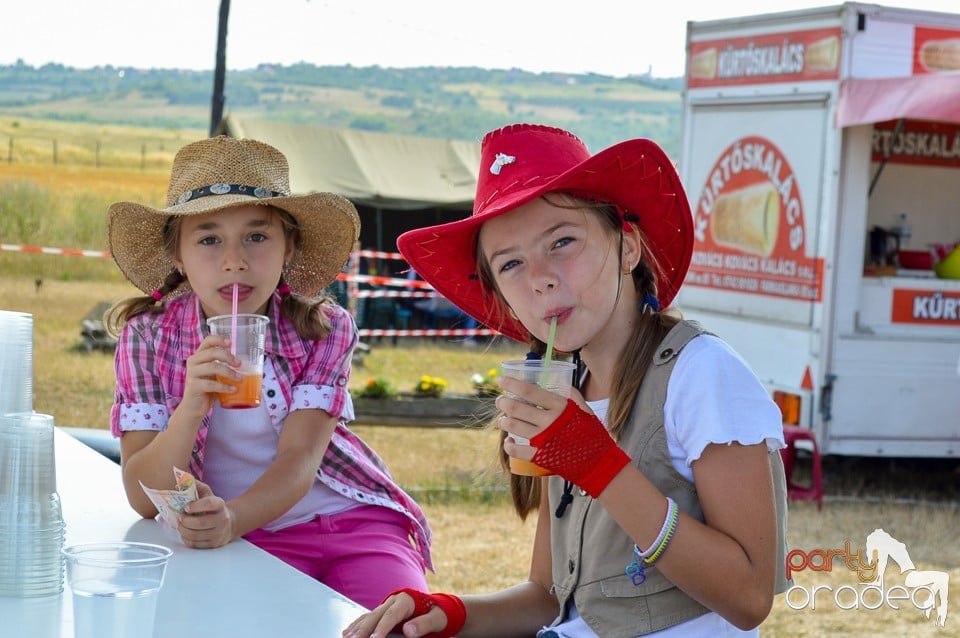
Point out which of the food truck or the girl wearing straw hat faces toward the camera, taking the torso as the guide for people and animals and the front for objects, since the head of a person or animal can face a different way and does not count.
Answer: the girl wearing straw hat

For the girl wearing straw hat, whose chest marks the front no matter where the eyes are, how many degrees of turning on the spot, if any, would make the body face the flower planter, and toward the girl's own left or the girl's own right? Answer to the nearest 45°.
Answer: approximately 180°

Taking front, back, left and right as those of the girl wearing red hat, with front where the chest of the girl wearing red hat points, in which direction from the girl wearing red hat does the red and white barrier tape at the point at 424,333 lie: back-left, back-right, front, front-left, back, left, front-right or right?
back-right

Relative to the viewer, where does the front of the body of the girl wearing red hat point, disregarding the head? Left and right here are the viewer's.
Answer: facing the viewer and to the left of the viewer

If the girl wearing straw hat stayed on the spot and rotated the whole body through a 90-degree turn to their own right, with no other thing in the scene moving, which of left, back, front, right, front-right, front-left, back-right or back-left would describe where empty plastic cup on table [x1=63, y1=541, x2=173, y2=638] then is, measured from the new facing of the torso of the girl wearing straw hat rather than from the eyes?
left

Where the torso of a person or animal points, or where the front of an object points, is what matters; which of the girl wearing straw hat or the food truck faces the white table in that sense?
the girl wearing straw hat

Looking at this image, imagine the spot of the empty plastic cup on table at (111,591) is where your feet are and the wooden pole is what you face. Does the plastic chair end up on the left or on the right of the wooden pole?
right

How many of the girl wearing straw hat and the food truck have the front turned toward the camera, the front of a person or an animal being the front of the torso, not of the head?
1

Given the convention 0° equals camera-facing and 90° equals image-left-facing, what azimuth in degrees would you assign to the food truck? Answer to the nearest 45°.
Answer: approximately 225°

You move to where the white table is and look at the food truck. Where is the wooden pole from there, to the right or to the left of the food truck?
left

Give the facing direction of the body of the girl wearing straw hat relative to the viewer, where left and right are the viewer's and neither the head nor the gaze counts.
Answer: facing the viewer

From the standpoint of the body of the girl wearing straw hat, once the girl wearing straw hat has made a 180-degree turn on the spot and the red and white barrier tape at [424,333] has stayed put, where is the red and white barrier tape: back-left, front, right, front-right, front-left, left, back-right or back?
front

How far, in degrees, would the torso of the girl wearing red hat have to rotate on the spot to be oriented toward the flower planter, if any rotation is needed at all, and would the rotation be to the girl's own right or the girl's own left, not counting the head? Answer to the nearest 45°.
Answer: approximately 135° to the girl's own right
